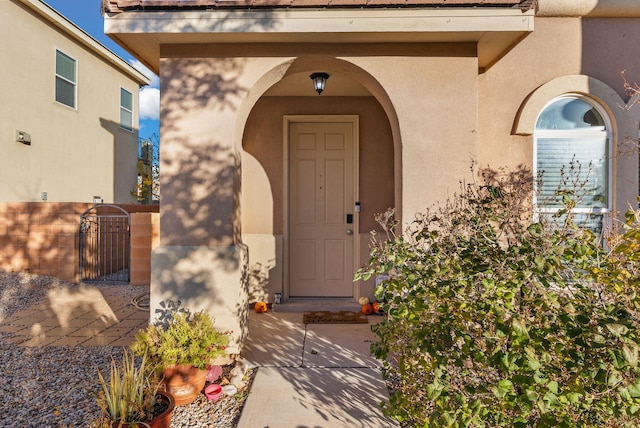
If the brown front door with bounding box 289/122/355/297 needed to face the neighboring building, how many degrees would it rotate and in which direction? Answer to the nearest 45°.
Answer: approximately 135° to its right

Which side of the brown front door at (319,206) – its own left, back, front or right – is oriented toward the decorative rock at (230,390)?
front

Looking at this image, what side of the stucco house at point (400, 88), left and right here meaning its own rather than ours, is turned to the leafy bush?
front

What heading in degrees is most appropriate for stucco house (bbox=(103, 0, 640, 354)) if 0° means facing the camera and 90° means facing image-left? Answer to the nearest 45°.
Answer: approximately 0°
